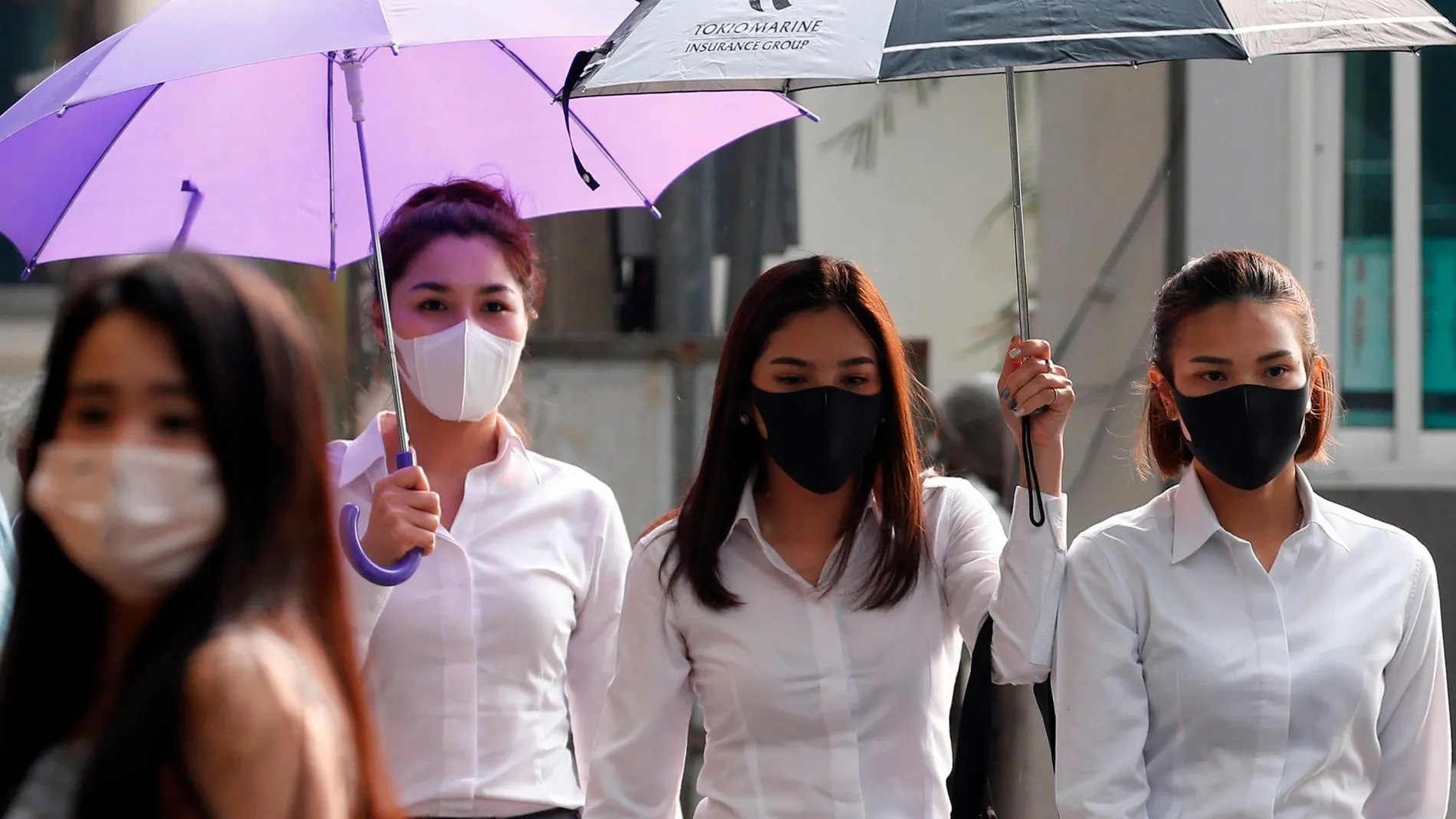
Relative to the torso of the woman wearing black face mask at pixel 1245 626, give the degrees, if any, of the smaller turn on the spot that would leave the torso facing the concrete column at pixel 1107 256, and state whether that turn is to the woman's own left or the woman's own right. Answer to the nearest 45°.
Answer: approximately 180°

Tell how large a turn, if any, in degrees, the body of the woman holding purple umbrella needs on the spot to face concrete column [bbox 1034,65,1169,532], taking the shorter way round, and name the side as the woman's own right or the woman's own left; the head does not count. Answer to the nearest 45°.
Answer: approximately 135° to the woman's own left

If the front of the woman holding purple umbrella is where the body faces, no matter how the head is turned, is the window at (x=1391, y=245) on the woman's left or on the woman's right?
on the woman's left

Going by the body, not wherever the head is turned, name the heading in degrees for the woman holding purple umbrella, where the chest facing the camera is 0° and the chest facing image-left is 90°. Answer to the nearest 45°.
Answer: approximately 0°

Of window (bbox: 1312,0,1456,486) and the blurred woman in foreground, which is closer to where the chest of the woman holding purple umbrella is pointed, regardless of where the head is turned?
the blurred woman in foreground

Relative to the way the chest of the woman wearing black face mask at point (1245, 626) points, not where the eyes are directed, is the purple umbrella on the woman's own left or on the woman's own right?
on the woman's own right

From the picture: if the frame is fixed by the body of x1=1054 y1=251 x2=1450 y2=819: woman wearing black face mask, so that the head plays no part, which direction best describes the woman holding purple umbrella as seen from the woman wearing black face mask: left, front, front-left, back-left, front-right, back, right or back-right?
right

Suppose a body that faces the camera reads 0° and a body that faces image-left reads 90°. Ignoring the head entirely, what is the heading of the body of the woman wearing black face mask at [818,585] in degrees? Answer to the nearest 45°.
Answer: approximately 0°

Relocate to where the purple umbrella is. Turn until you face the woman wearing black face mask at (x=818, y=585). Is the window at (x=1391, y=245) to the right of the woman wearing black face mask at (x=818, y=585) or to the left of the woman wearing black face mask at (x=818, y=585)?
left

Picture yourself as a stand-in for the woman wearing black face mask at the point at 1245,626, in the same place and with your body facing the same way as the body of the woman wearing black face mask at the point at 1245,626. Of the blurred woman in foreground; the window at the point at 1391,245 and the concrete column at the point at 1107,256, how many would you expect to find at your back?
2
